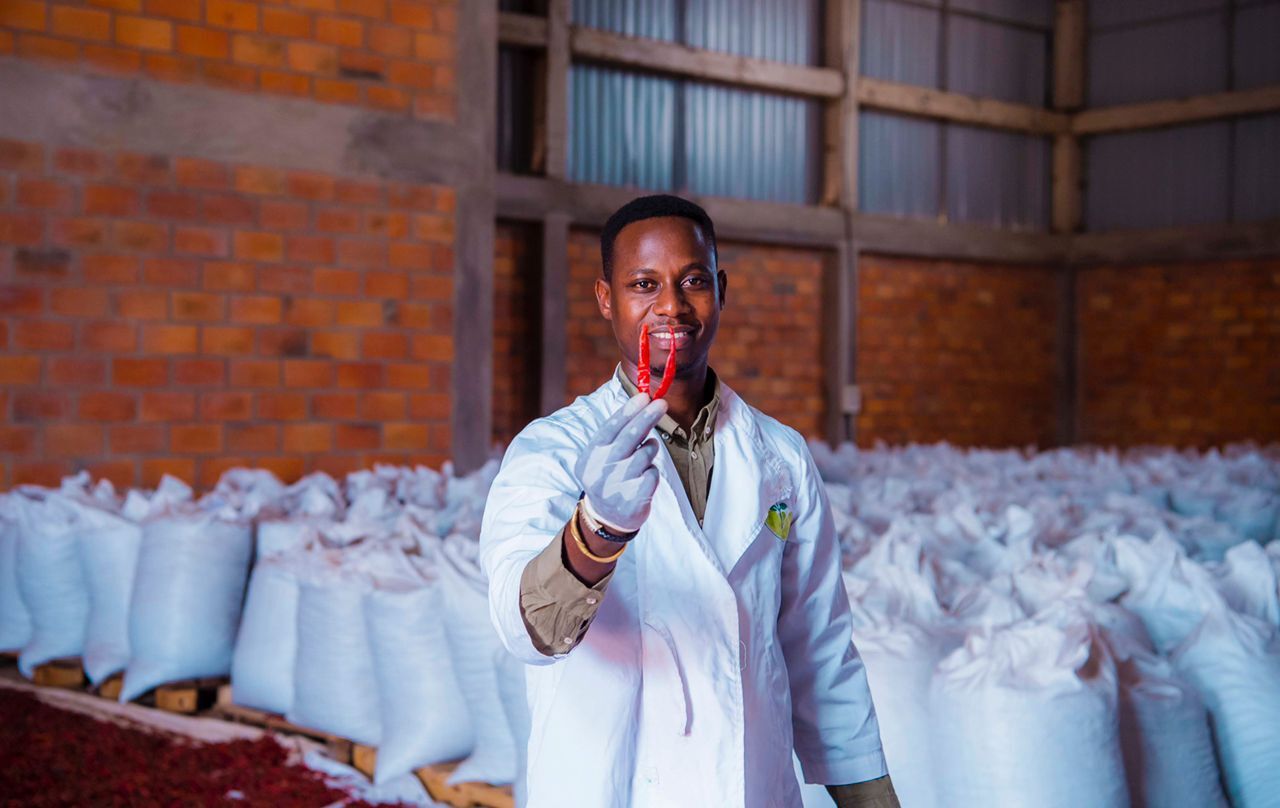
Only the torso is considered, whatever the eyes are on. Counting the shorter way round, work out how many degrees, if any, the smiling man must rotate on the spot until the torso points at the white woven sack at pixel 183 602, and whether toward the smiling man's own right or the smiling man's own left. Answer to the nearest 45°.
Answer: approximately 135° to the smiling man's own right

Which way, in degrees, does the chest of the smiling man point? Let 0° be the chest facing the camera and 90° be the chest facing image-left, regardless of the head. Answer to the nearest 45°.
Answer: approximately 0°

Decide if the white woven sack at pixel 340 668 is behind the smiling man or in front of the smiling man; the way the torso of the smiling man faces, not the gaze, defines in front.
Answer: behind

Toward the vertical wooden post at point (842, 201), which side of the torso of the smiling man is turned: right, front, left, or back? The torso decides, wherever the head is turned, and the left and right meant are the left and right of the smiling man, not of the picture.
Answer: back

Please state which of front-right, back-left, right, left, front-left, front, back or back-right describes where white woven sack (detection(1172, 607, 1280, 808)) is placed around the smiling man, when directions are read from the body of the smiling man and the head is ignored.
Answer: back-left

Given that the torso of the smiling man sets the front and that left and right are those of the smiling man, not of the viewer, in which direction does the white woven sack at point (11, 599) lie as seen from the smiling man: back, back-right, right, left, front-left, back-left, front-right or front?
back-right

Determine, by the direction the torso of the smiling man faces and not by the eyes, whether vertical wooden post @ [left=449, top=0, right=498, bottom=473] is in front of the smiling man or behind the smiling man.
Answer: behind

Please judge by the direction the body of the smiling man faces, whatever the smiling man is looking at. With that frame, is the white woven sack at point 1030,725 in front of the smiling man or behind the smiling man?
behind

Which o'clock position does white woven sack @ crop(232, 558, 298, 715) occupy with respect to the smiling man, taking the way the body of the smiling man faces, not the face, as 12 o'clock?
The white woven sack is roughly at 5 o'clock from the smiling man.
